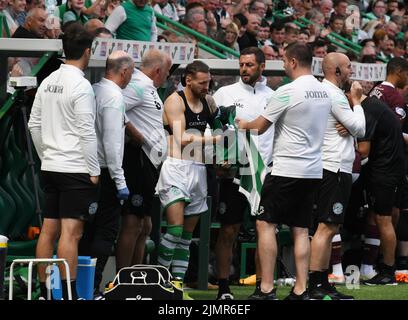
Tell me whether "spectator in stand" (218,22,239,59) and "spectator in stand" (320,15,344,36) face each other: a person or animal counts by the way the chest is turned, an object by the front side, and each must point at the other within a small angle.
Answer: no

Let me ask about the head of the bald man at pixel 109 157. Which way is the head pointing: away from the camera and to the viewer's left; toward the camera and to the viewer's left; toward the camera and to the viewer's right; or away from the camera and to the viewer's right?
away from the camera and to the viewer's right

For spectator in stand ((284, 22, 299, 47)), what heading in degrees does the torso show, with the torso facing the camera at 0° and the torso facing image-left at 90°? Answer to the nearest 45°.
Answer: approximately 315°

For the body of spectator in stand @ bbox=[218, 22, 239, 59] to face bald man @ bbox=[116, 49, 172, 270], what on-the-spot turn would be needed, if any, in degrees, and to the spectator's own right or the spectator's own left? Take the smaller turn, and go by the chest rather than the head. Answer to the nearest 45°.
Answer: approximately 45° to the spectator's own left

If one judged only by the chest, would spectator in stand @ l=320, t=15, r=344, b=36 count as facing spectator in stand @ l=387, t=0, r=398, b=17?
no

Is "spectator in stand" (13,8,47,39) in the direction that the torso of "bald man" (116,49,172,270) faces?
no

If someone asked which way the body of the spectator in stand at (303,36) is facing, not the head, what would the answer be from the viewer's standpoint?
toward the camera

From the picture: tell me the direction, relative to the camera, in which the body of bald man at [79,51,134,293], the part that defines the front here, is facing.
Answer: to the viewer's right

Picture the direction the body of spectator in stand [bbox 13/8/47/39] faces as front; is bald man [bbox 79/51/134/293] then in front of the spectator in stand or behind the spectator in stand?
in front

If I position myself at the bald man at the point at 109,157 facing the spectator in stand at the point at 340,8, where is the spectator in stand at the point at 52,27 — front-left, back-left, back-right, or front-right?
front-left

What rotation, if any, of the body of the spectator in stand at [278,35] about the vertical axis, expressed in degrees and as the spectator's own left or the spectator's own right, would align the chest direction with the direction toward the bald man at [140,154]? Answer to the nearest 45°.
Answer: approximately 45° to the spectator's own right

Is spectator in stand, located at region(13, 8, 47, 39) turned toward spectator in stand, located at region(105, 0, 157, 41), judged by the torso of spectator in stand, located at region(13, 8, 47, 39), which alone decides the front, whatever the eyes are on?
no

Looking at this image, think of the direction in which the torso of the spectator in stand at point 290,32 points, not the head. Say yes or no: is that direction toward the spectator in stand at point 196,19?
no

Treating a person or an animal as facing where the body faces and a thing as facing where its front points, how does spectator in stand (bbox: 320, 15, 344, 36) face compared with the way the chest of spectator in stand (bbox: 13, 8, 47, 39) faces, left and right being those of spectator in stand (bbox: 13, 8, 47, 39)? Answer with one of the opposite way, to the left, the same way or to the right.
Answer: the same way

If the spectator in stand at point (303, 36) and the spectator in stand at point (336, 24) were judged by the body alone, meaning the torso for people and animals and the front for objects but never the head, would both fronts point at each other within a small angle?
no

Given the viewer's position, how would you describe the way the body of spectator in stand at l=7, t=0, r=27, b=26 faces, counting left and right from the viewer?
facing the viewer and to the right of the viewer

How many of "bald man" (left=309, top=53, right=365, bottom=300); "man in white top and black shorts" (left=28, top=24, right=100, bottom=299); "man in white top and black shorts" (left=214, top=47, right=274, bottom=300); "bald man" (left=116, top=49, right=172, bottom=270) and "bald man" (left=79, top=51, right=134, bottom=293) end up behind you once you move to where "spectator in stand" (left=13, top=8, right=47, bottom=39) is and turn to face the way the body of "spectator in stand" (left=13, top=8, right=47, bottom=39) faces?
0
